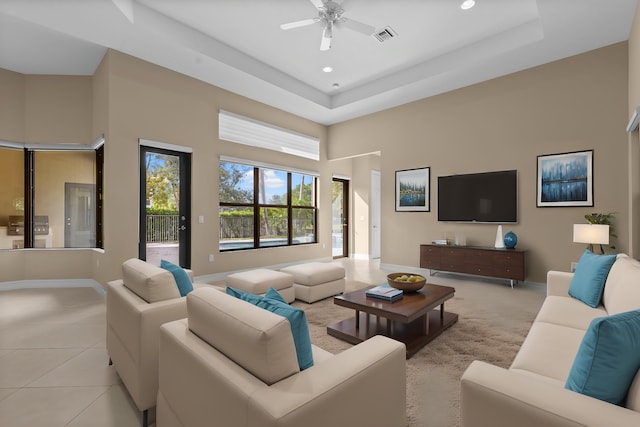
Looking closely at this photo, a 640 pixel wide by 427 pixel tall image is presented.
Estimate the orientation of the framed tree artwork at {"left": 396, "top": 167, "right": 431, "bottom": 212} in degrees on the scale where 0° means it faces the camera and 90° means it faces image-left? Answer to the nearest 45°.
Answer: approximately 45°

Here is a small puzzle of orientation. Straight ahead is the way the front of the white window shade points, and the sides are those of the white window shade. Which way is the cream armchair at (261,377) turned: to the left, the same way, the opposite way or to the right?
to the left

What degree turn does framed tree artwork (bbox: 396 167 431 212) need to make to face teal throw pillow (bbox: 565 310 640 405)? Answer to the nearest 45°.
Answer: approximately 45° to its left

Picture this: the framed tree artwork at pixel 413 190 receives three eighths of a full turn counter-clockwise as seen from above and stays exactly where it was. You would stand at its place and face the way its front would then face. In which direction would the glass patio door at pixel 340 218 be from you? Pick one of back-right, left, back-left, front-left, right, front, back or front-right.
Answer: back-left

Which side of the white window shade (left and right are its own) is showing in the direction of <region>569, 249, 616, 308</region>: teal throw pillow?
front

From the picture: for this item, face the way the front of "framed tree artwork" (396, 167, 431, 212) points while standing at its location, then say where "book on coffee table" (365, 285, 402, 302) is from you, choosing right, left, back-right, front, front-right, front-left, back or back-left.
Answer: front-left

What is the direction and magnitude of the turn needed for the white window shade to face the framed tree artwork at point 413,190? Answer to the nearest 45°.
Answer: approximately 45° to its left

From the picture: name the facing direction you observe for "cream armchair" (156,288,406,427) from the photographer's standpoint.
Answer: facing away from the viewer and to the right of the viewer

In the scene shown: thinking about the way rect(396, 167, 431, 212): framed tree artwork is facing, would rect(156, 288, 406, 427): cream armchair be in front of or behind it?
in front

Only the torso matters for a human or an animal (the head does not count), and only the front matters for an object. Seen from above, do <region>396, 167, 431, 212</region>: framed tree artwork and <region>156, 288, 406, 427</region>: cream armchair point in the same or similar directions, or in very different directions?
very different directions

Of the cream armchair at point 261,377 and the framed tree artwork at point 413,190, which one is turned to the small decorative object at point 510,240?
the cream armchair

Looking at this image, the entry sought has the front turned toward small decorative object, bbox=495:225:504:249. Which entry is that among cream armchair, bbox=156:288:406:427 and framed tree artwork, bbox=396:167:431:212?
the cream armchair

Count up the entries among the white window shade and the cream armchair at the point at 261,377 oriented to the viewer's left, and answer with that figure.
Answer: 0

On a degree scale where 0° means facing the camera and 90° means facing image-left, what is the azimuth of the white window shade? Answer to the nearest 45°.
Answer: approximately 315°
